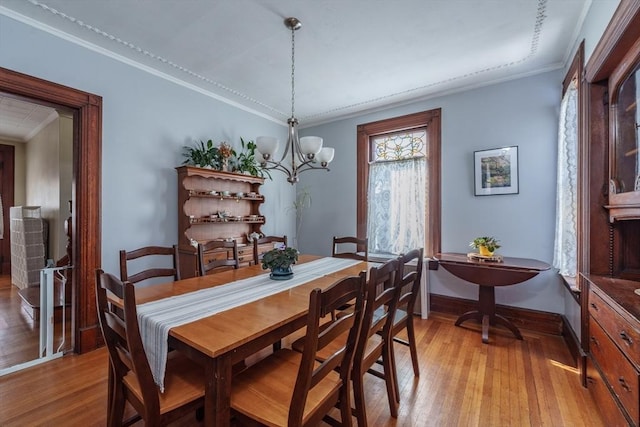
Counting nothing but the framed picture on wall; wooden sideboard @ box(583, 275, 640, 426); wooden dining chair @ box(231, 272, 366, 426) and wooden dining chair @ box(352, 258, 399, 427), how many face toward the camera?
1

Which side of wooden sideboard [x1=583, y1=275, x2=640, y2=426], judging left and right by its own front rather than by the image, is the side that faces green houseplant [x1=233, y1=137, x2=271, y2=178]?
front

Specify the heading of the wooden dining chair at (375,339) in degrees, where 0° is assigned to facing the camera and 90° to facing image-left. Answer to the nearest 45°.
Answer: approximately 135°

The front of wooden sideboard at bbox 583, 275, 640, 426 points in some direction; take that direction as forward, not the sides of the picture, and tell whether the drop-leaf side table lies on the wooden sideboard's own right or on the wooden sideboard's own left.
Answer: on the wooden sideboard's own right

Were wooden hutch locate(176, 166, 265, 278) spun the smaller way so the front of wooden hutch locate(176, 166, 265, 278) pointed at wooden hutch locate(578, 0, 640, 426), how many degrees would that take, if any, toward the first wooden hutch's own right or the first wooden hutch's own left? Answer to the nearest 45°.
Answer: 0° — it already faces it

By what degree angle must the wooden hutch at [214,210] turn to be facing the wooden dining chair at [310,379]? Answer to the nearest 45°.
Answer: approximately 45° to its right

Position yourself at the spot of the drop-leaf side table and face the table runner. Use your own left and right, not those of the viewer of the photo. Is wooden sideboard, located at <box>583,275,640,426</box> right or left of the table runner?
left

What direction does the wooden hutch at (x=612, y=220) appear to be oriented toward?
to the viewer's left

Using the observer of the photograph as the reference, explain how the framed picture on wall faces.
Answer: facing the viewer

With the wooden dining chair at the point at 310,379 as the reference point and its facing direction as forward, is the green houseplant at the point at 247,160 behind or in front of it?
in front

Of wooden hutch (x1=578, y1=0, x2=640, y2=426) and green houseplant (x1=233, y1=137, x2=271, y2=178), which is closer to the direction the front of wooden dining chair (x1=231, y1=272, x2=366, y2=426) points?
the green houseplant
